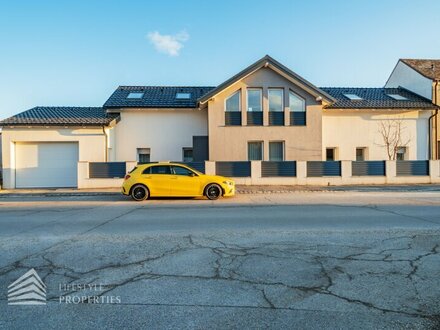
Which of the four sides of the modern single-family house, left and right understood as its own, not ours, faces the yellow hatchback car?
front

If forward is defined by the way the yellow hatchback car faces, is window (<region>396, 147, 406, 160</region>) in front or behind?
in front

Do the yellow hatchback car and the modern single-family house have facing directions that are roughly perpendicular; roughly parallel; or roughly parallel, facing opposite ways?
roughly perpendicular

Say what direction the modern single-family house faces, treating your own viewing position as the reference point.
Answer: facing the viewer

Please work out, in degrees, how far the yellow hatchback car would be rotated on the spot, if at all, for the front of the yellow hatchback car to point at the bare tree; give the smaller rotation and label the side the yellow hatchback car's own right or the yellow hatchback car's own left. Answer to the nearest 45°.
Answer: approximately 45° to the yellow hatchback car's own left

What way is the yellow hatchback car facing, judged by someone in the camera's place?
facing to the right of the viewer

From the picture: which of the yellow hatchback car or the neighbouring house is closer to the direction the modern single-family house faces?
the yellow hatchback car

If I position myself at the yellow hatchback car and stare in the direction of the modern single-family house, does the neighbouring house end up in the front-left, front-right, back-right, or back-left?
front-right

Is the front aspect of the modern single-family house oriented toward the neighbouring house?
no

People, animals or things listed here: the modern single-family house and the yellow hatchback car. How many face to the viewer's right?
1

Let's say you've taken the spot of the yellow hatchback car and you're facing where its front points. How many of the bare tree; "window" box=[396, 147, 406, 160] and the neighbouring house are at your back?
0

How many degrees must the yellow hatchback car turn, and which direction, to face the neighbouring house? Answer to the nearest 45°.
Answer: approximately 45° to its left

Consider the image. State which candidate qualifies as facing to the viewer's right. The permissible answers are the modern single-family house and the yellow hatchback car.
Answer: the yellow hatchback car
